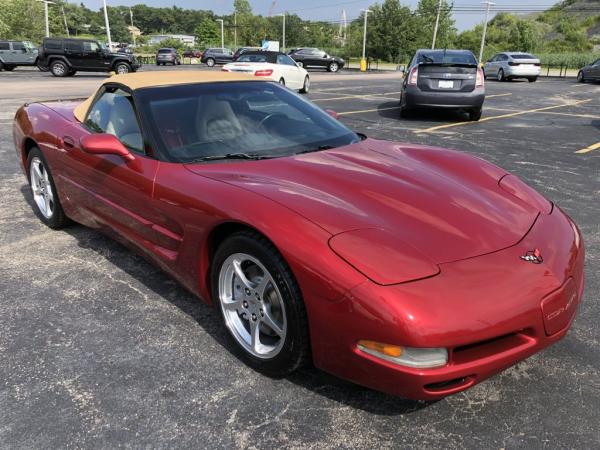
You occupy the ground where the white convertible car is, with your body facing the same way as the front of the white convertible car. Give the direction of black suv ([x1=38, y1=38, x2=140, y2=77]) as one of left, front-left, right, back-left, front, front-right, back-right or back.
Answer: left

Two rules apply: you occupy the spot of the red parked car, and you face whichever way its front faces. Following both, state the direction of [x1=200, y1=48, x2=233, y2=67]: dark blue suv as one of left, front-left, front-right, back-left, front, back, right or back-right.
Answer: back-left

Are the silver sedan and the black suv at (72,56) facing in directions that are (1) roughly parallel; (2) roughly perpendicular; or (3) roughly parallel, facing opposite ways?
roughly perpendicular

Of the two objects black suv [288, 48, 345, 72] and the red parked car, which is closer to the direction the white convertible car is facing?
the black suv

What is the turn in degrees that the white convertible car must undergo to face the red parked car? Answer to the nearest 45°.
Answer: approximately 135° to its right

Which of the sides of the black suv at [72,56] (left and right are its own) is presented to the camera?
right

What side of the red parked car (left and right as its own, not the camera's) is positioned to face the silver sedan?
left

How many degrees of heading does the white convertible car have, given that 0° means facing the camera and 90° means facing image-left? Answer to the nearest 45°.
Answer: approximately 225°

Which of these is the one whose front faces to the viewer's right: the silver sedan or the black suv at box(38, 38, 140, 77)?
the black suv

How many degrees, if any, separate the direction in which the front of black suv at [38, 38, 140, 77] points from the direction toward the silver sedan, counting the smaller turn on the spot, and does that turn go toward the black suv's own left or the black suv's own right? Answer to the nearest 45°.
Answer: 0° — it already faces it

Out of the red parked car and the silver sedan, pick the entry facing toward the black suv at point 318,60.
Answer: the silver sedan

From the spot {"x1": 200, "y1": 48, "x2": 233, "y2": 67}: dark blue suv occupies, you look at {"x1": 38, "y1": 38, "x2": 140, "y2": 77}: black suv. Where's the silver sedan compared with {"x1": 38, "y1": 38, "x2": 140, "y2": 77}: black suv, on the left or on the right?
left

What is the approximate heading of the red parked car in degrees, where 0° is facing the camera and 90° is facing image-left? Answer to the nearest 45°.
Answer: approximately 315°

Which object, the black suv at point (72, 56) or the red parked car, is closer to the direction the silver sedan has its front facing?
the black suv
